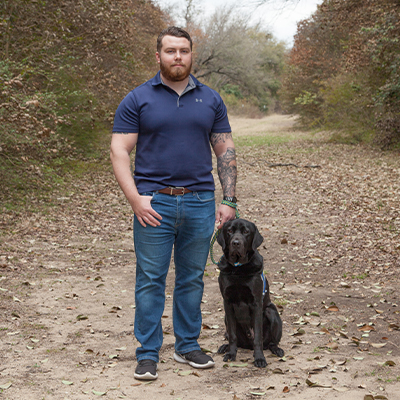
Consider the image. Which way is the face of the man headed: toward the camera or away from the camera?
toward the camera

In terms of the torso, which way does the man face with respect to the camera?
toward the camera

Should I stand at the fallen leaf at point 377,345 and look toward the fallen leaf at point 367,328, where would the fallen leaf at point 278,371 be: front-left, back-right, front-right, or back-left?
back-left

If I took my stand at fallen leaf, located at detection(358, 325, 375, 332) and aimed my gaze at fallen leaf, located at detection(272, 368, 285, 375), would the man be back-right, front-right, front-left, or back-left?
front-right

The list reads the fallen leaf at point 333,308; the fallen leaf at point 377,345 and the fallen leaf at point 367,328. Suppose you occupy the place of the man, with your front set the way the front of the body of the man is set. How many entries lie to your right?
0

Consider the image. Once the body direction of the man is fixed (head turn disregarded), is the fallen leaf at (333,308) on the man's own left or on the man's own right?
on the man's own left

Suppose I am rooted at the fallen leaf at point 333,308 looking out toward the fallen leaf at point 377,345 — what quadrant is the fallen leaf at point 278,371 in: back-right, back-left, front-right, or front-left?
front-right

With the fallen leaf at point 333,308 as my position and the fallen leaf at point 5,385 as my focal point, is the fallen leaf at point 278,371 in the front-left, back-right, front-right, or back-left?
front-left

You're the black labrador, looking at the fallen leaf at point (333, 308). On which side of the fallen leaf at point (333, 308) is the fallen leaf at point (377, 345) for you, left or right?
right

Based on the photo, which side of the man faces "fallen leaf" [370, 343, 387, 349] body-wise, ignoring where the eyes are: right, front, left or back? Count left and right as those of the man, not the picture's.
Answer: left
